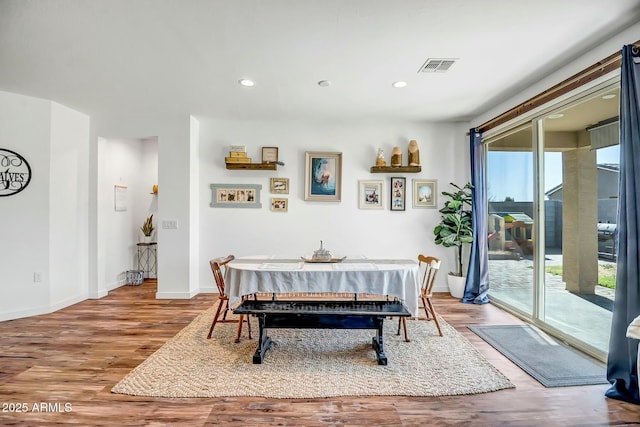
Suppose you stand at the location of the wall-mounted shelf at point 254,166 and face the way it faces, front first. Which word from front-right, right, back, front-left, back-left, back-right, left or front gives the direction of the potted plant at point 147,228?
back-right

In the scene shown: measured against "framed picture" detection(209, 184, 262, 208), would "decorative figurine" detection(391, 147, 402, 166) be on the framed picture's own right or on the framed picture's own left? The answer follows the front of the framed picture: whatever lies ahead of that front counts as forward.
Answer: on the framed picture's own left

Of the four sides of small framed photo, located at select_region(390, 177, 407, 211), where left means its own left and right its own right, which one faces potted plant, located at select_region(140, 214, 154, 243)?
right

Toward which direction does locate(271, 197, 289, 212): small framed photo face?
toward the camera

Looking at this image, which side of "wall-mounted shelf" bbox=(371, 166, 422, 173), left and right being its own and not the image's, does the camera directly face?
front

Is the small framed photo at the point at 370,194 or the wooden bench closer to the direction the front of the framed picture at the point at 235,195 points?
the wooden bench

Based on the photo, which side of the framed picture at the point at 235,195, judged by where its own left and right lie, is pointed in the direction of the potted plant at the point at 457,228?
left

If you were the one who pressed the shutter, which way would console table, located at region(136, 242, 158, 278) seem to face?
facing the viewer

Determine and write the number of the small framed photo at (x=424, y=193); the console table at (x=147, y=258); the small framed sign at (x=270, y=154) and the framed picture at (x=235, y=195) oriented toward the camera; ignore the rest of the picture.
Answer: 4

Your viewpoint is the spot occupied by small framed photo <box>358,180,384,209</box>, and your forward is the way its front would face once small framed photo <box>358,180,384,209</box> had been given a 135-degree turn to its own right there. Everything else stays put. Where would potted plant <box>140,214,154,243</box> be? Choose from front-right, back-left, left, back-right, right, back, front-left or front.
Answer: front-left

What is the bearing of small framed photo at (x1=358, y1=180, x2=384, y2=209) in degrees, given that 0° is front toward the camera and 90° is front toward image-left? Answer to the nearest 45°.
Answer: approximately 0°

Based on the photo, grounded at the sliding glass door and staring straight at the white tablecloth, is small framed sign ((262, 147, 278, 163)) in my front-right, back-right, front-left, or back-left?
front-right

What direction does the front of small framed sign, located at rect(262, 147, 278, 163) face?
toward the camera
